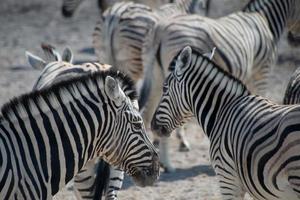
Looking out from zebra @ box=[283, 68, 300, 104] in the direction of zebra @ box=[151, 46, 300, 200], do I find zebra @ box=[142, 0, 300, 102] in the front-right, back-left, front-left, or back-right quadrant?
back-right

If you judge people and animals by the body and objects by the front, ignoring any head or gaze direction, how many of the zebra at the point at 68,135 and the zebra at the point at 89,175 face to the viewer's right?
1

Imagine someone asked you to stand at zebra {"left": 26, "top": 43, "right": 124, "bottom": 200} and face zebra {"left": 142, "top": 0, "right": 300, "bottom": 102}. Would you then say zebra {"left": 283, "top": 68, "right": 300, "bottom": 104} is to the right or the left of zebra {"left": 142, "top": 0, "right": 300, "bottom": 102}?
right

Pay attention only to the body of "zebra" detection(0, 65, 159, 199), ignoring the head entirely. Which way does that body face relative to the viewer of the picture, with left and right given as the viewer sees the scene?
facing to the right of the viewer

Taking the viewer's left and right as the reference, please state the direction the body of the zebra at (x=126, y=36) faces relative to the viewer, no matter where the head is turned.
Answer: facing away from the viewer and to the right of the viewer

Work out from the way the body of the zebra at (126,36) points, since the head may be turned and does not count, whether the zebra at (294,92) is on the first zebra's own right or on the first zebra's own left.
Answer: on the first zebra's own right

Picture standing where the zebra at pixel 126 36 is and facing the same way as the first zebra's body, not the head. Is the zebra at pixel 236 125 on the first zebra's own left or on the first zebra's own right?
on the first zebra's own right

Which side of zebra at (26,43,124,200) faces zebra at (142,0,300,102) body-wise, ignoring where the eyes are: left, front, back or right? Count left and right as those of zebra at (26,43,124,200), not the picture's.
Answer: back
